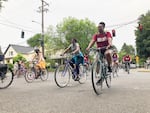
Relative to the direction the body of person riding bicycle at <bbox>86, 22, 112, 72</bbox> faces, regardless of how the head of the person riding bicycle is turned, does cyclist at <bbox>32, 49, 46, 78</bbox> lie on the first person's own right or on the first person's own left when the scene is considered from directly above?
on the first person's own right

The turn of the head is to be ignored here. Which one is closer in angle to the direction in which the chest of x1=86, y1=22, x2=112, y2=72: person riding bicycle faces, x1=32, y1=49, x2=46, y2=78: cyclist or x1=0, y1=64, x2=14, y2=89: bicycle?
the bicycle

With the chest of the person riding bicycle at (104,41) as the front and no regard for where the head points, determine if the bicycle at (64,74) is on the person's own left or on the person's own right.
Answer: on the person's own right

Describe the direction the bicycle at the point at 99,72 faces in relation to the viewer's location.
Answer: facing the viewer and to the left of the viewer

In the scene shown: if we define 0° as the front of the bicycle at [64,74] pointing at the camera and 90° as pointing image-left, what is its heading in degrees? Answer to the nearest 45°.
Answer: approximately 45°

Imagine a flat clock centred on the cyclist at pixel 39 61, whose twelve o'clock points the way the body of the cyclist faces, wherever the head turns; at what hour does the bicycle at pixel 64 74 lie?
The bicycle is roughly at 10 o'clock from the cyclist.

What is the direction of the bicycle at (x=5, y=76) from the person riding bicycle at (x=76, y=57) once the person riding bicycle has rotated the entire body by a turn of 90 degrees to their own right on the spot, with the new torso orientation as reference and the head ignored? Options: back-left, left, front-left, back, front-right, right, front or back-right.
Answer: front-left

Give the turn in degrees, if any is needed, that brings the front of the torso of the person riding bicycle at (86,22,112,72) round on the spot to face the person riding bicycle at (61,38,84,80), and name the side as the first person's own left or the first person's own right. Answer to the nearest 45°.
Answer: approximately 90° to the first person's own right
